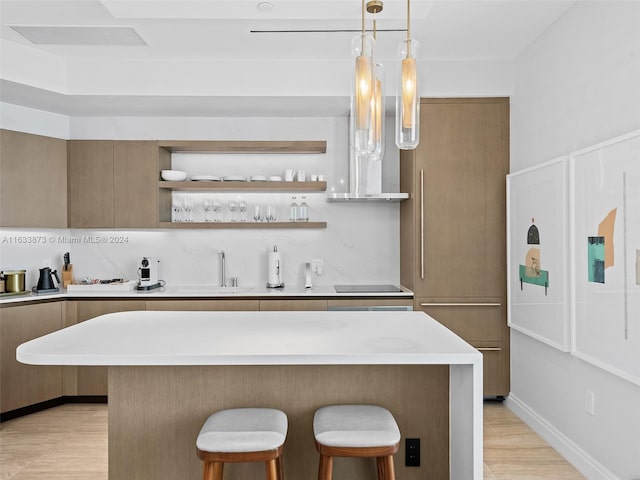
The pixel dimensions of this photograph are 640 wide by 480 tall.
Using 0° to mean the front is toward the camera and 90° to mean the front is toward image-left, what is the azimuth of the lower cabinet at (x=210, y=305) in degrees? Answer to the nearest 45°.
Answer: approximately 0°

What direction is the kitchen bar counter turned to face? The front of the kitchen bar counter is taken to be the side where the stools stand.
toward the camera

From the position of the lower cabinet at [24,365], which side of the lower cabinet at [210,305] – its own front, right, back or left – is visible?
right

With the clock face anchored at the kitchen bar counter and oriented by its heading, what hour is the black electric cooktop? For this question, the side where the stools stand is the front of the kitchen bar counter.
The black electric cooktop is roughly at 7 o'clock from the kitchen bar counter.

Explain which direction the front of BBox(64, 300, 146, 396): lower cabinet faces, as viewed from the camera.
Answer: facing the viewer

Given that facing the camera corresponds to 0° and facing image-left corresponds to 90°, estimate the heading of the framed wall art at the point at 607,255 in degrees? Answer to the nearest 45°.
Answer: approximately 45°

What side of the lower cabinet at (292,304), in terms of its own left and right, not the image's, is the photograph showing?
front

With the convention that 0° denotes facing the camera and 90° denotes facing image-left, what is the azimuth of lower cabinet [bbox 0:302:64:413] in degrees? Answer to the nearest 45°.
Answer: approximately 315°

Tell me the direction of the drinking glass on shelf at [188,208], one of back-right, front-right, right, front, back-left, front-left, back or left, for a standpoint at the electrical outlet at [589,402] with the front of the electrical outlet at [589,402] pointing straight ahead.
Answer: front-right

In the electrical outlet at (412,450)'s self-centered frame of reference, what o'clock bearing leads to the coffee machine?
The coffee machine is roughly at 4 o'clock from the electrical outlet.

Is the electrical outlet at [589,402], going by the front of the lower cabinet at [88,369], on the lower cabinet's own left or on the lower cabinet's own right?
on the lower cabinet's own left

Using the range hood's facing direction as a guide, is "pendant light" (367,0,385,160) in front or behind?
in front

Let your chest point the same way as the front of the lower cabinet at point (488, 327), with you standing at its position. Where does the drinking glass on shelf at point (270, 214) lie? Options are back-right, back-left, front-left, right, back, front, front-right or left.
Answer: right

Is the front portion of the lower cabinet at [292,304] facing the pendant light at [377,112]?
yes

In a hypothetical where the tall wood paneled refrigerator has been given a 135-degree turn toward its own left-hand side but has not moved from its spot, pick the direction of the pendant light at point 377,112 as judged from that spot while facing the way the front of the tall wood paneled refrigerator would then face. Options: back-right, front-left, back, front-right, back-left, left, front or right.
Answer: back-right

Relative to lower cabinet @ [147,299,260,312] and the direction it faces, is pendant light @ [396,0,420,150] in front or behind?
in front
